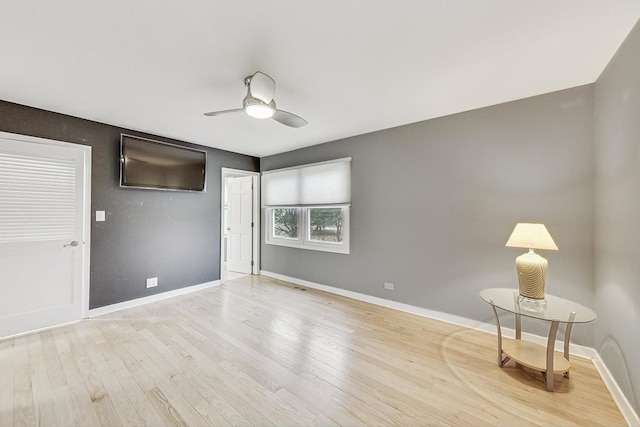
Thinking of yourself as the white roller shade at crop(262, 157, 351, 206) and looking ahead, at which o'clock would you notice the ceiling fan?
The ceiling fan is roughly at 11 o'clock from the white roller shade.

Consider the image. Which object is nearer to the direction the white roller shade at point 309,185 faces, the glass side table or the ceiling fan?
the ceiling fan

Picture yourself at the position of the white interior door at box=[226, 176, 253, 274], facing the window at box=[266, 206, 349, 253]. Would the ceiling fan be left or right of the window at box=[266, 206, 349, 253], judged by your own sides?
right

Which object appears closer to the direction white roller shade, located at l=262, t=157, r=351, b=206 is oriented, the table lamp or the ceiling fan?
the ceiling fan

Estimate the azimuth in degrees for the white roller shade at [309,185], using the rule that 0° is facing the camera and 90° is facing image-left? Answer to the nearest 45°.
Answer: approximately 45°

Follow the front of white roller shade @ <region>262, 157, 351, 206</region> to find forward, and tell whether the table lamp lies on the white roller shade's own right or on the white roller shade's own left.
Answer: on the white roller shade's own left

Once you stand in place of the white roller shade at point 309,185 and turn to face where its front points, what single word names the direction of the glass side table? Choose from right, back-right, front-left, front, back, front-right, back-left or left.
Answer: left
